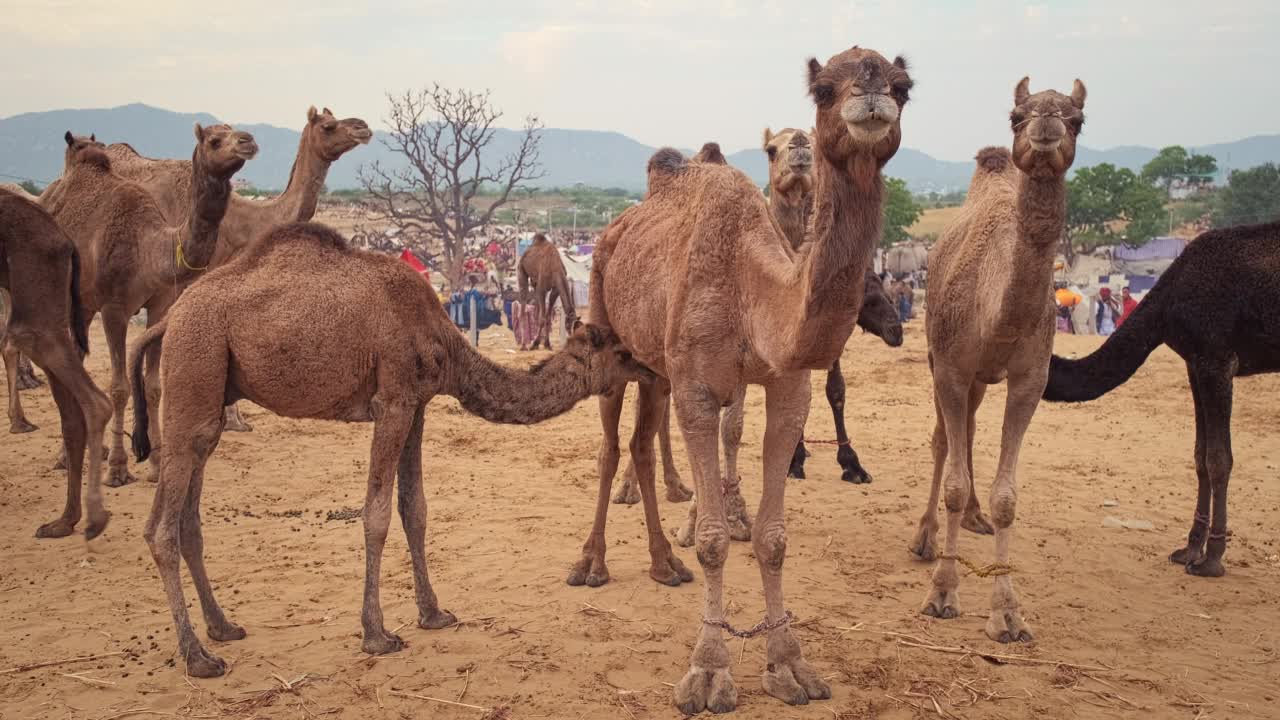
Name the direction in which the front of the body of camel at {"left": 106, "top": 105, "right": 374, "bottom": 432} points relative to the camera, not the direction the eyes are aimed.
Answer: to the viewer's right

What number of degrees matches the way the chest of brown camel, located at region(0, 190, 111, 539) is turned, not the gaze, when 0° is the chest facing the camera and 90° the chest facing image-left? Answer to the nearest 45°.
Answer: approximately 90°

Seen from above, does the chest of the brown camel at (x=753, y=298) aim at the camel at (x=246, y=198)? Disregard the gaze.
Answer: no

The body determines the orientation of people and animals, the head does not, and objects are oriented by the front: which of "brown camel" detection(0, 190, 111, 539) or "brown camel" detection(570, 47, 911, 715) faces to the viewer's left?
"brown camel" detection(0, 190, 111, 539)

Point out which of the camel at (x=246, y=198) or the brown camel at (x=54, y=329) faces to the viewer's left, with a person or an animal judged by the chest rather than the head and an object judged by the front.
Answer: the brown camel

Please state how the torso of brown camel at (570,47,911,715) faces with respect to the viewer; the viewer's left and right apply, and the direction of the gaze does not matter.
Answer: facing the viewer and to the right of the viewer

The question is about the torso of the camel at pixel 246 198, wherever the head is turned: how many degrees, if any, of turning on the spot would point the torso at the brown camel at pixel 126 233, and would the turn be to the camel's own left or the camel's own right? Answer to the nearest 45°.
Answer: approximately 135° to the camel's own right

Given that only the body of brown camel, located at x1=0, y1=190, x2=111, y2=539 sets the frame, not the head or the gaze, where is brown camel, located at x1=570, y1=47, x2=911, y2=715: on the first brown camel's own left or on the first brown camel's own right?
on the first brown camel's own left
